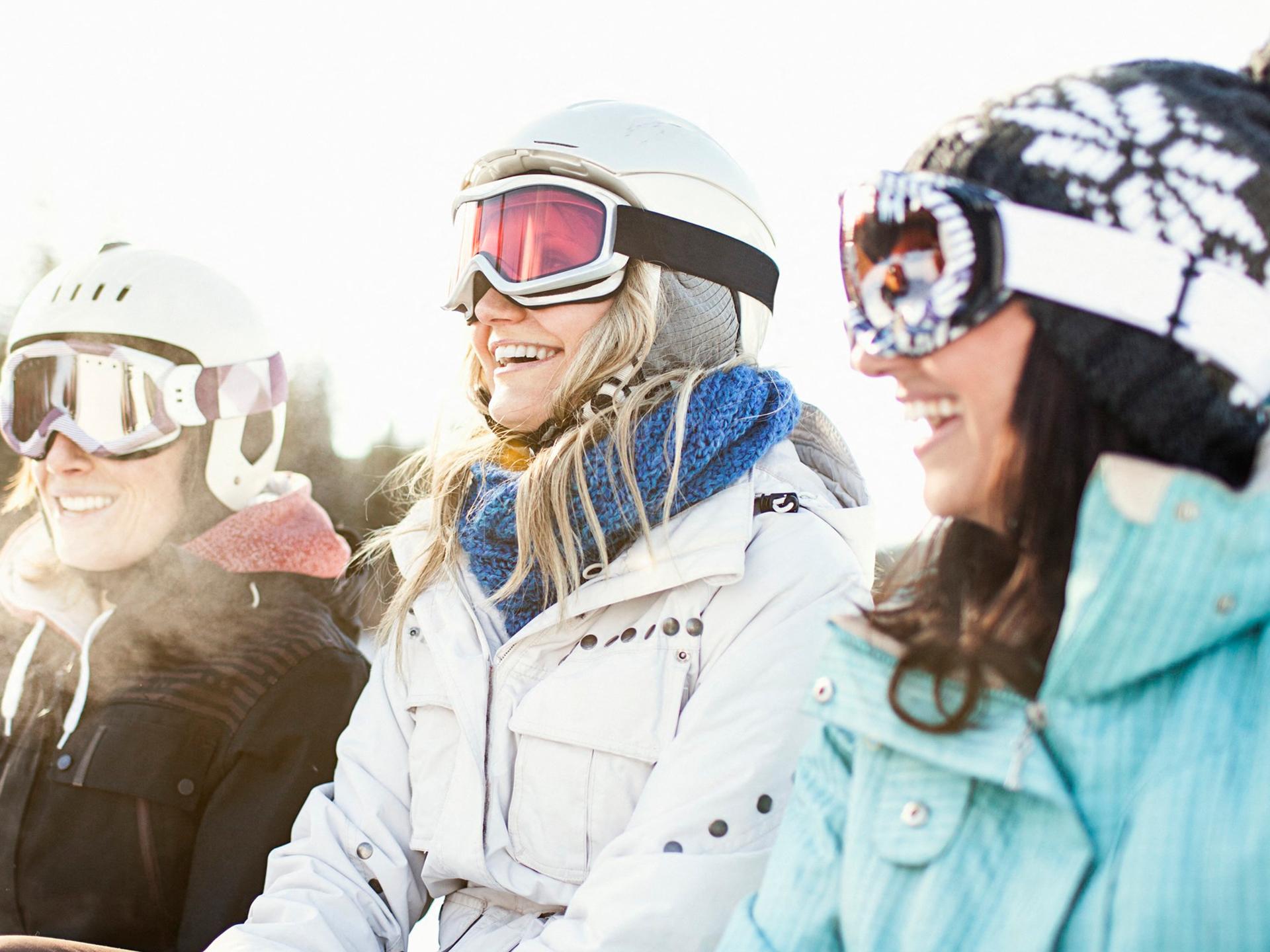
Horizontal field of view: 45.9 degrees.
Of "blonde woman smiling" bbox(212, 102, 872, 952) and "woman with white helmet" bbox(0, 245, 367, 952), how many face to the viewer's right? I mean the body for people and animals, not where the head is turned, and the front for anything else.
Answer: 0

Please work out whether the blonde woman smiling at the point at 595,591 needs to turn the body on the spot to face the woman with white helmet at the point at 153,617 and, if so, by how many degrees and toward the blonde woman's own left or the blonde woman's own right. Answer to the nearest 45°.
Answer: approximately 90° to the blonde woman's own right

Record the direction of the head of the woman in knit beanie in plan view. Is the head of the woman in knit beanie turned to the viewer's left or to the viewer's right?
to the viewer's left

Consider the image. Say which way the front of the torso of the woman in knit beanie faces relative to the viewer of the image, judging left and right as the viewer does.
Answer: facing the viewer and to the left of the viewer

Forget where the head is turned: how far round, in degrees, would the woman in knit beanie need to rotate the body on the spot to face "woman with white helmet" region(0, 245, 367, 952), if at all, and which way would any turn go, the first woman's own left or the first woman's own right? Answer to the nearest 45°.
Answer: approximately 90° to the first woman's own right

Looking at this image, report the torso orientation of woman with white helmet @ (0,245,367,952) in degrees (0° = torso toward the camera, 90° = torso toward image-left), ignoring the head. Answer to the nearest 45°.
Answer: approximately 45°

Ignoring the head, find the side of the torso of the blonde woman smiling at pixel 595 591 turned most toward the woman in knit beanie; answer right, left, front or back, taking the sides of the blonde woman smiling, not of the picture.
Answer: left

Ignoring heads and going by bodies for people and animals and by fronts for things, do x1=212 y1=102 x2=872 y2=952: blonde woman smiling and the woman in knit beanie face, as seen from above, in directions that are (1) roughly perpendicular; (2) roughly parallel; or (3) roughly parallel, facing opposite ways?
roughly parallel

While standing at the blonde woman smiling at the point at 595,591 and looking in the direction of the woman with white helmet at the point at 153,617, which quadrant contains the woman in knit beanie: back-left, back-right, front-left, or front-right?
back-left

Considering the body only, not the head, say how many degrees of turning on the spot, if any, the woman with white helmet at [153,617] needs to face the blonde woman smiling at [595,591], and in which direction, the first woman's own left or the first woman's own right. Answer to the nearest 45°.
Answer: approximately 90° to the first woman's own left

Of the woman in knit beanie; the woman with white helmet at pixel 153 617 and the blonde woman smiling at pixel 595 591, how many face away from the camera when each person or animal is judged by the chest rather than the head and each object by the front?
0

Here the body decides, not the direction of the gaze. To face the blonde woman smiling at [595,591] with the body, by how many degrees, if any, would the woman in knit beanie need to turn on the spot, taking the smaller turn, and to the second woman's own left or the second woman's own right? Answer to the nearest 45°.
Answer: approximately 90° to the second woman's own right

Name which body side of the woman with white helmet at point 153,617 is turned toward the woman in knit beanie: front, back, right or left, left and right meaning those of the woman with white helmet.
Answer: left
